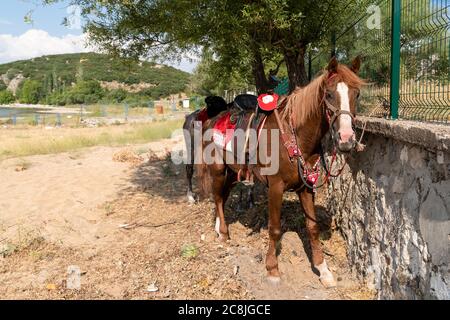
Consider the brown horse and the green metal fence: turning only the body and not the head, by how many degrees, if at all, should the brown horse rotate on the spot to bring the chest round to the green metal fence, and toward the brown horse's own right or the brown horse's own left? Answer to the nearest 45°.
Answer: approximately 45° to the brown horse's own left

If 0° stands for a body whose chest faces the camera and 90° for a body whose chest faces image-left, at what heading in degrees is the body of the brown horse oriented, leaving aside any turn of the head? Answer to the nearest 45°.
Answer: approximately 315°
